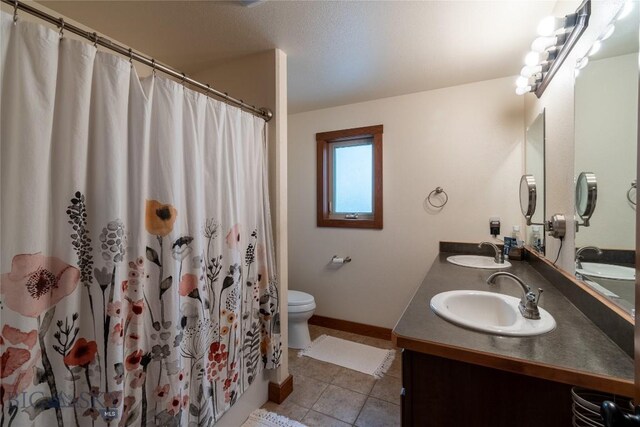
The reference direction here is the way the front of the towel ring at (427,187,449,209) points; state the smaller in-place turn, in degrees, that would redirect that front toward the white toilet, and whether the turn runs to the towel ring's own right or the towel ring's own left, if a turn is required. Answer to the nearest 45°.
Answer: approximately 45° to the towel ring's own right

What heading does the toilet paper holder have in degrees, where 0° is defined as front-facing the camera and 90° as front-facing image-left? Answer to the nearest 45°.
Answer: approximately 0°

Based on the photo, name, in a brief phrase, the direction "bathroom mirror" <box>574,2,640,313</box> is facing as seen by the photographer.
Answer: facing to the left of the viewer

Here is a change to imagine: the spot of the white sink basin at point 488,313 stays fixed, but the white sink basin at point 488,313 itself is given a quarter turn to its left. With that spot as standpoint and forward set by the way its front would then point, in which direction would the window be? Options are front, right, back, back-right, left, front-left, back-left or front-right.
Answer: back-right

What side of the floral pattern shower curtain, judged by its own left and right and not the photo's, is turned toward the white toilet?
left

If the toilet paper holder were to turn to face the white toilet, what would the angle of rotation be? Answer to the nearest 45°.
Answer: approximately 45° to its right

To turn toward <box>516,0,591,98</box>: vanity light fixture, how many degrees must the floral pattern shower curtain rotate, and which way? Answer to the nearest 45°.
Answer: approximately 45° to its left

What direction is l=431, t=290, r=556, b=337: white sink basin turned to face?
to the viewer's left

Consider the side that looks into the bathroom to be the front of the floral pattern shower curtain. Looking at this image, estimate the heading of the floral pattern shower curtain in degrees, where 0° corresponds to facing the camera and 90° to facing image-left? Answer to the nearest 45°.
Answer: approximately 315°

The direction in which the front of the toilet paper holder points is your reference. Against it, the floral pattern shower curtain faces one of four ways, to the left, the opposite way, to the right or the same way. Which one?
to the left

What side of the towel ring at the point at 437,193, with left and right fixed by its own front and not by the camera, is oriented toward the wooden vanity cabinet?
front

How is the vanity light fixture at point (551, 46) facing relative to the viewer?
to the viewer's left

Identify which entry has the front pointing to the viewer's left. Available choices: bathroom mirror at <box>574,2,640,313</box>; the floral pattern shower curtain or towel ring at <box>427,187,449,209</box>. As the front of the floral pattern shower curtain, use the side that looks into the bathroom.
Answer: the bathroom mirror

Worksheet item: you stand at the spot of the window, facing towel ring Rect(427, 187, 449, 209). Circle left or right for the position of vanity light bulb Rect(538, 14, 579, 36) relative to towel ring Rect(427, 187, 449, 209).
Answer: right
